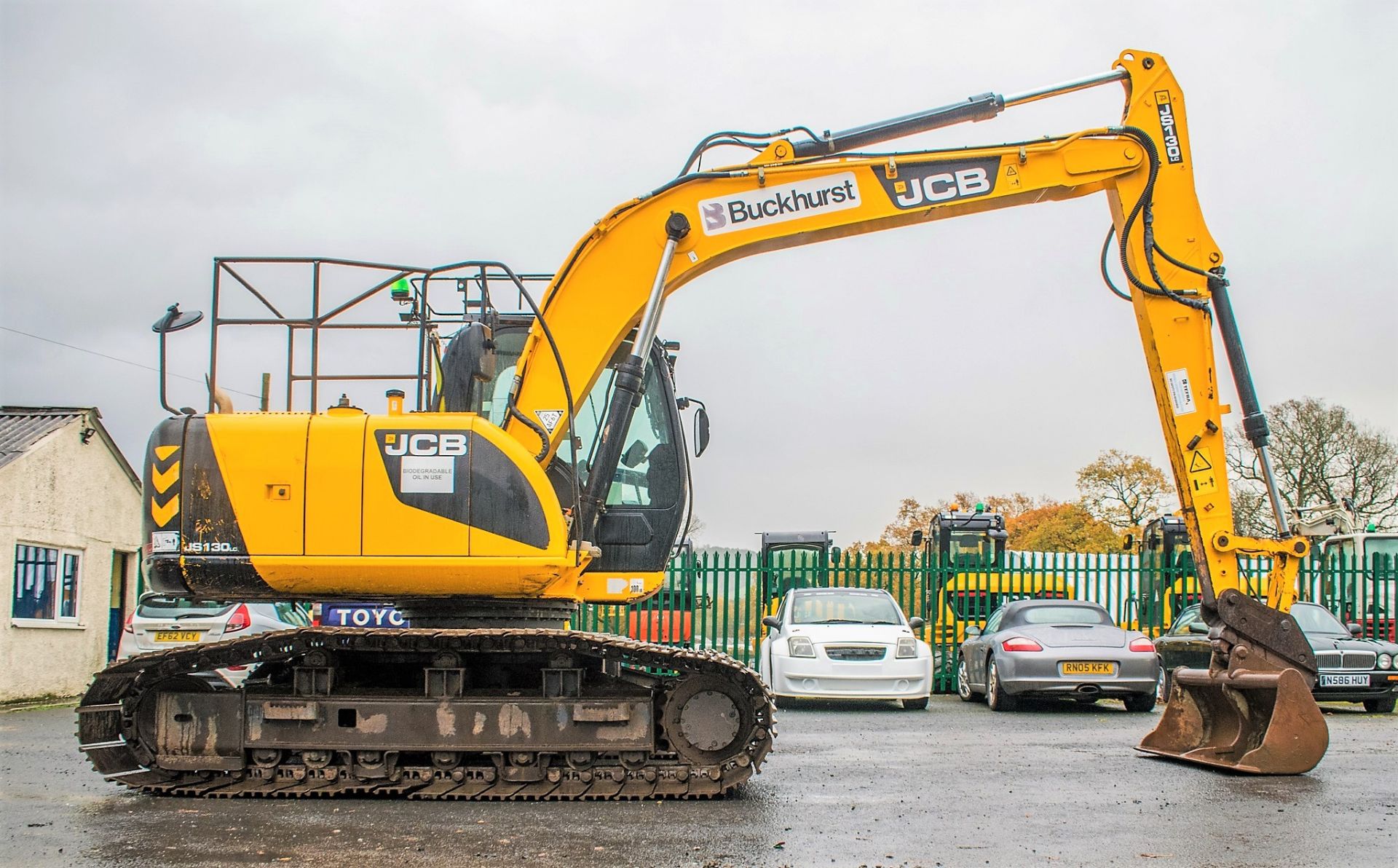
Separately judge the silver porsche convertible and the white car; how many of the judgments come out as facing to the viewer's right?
0

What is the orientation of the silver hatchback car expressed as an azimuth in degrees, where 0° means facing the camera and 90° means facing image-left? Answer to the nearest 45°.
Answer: approximately 225°

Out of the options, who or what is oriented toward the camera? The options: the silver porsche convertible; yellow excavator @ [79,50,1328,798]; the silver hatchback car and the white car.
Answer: the white car

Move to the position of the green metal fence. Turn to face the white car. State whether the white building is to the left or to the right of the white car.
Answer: right

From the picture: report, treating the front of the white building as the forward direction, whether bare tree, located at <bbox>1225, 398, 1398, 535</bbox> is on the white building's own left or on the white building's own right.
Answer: on the white building's own left

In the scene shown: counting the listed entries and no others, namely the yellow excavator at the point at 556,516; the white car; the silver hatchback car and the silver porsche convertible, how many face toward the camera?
1

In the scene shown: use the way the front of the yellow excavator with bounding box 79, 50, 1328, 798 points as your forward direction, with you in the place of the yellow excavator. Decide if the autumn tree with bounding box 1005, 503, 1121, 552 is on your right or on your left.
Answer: on your left

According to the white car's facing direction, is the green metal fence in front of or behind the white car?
behind

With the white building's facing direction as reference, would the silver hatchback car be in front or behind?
in front

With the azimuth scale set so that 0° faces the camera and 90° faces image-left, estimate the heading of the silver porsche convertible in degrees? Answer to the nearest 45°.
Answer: approximately 135°

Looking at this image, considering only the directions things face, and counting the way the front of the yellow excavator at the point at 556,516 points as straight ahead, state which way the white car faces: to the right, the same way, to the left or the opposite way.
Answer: to the right

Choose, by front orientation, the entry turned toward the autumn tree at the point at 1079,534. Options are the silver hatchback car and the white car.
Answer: the silver hatchback car

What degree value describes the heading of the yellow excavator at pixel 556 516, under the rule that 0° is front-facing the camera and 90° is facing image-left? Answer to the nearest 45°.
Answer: approximately 270°
